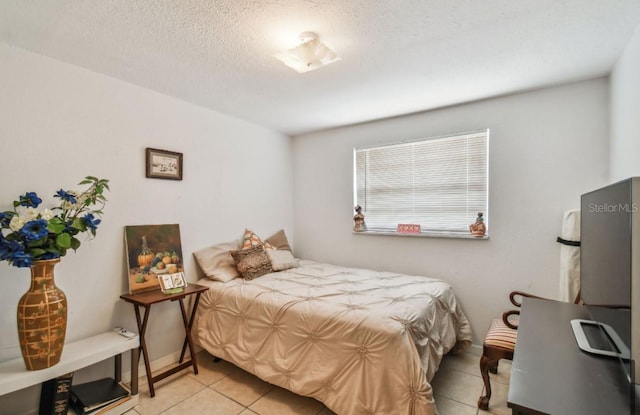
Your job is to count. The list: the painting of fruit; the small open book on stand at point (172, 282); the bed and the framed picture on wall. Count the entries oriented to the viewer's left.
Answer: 0

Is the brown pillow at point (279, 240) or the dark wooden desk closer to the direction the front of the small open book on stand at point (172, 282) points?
the dark wooden desk

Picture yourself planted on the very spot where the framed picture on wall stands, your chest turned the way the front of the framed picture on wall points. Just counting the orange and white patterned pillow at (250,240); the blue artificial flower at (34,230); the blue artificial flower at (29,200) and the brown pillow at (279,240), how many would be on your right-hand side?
2

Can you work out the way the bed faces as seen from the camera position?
facing the viewer and to the right of the viewer

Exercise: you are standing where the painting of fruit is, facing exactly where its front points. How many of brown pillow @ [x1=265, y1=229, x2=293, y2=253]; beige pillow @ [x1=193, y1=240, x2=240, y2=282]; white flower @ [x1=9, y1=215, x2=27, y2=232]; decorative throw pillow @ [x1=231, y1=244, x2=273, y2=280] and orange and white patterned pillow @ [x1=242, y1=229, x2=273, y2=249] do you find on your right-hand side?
1

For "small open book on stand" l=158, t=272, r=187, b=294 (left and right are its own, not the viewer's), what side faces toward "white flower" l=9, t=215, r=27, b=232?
right

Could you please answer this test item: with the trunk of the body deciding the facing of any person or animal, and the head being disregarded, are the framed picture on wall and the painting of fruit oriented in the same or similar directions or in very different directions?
same or similar directions

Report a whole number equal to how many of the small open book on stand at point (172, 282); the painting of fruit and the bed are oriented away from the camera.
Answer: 0

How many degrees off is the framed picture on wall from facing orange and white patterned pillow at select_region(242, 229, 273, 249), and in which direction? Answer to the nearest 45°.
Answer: approximately 45° to its left

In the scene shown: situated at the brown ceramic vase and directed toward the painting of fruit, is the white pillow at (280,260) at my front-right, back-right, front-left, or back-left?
front-right

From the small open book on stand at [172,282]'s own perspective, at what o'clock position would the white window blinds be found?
The white window blinds is roughly at 11 o'clock from the small open book on stand.

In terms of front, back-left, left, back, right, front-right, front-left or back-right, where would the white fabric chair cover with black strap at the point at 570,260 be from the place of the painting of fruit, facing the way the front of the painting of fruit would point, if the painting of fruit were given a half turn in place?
back

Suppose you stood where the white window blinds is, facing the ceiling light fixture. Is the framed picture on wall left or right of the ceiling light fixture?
right

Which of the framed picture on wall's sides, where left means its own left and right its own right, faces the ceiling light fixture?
front

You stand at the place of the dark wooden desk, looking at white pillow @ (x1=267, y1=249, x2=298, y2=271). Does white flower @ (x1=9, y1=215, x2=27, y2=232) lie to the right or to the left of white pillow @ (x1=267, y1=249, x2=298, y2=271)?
left
